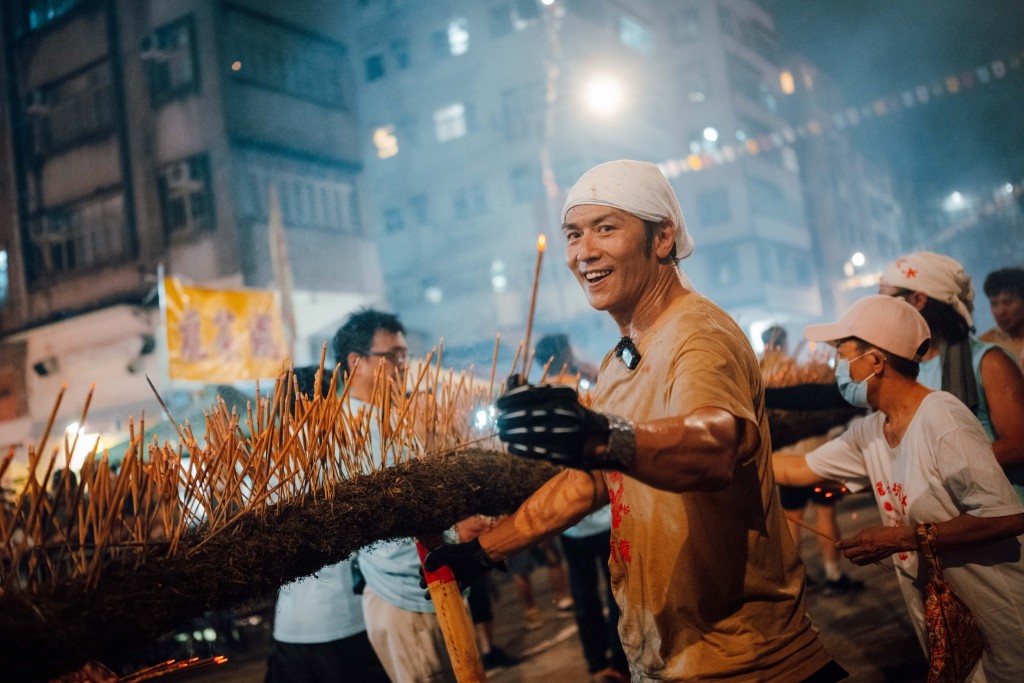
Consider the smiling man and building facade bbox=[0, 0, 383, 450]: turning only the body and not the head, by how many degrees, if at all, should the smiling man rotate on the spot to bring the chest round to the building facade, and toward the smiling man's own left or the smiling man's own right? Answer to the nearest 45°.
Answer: approximately 90° to the smiling man's own right

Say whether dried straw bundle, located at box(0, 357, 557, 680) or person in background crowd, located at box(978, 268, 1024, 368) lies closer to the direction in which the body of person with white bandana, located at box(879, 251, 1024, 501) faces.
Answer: the dried straw bundle

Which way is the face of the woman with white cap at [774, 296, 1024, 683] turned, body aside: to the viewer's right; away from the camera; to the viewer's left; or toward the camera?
to the viewer's left

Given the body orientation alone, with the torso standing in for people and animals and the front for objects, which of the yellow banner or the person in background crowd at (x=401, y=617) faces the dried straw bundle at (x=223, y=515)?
the yellow banner

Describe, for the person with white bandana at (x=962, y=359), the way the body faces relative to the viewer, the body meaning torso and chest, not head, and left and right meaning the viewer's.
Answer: facing to the left of the viewer

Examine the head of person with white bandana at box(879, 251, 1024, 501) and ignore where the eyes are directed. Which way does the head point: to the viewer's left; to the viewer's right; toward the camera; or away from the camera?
to the viewer's left

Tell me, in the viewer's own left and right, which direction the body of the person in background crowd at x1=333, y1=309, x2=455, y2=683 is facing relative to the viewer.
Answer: facing to the right of the viewer

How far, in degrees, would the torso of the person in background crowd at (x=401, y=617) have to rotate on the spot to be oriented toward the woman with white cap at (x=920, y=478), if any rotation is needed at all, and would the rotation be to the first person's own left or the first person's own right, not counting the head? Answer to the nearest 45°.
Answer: approximately 45° to the first person's own right

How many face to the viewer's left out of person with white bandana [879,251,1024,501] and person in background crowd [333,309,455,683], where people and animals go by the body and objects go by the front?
1

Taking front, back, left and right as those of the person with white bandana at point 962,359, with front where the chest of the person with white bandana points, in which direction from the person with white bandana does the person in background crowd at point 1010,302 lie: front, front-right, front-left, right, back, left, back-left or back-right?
right

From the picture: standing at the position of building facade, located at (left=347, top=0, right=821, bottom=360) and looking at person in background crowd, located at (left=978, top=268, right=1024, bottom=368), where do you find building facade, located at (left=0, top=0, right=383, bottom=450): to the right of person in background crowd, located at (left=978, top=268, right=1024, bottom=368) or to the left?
right
